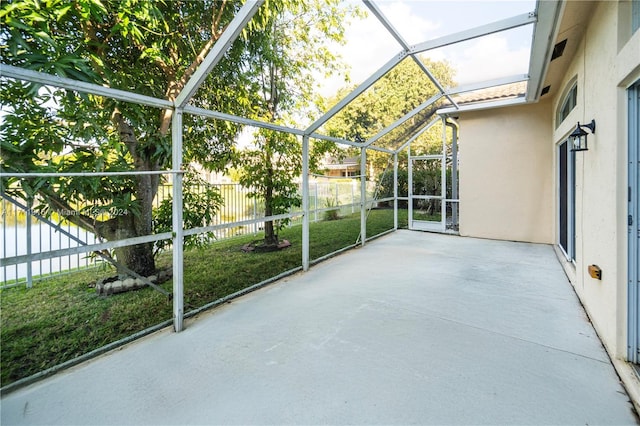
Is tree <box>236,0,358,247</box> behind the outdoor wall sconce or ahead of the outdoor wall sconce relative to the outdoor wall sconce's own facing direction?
ahead

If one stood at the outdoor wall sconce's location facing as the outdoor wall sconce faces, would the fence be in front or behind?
in front

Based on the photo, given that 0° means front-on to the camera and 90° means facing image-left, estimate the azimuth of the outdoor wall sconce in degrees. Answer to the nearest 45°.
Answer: approximately 90°

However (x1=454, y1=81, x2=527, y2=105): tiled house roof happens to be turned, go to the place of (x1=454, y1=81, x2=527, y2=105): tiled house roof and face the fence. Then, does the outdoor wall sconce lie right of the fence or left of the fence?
left

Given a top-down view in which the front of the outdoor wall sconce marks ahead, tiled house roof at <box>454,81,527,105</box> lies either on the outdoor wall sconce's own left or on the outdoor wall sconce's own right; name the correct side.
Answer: on the outdoor wall sconce's own right

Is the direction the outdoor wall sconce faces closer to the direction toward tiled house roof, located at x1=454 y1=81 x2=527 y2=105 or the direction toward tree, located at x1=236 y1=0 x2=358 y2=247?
the tree
